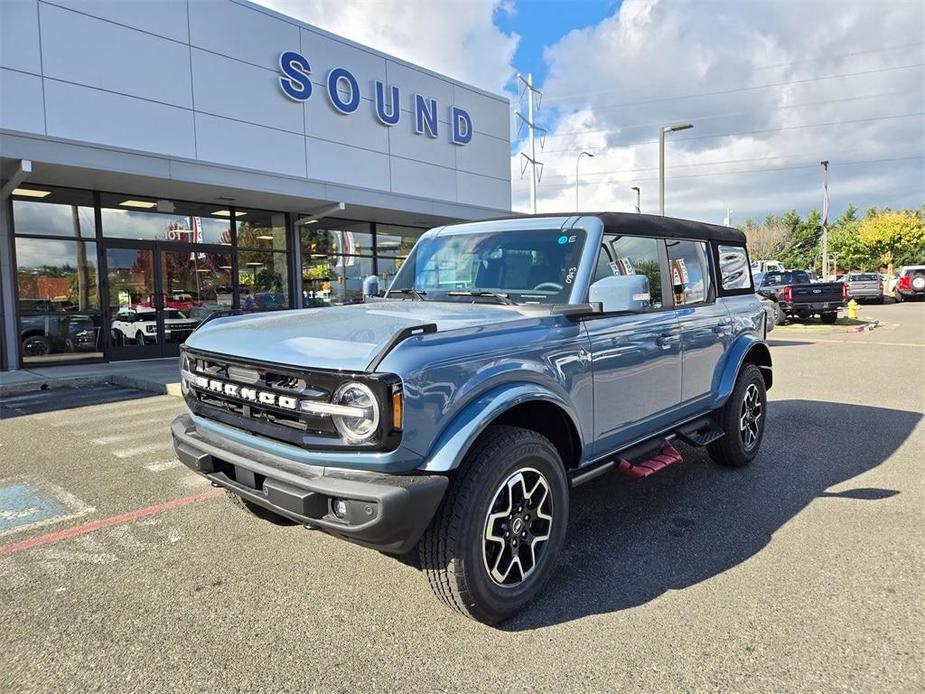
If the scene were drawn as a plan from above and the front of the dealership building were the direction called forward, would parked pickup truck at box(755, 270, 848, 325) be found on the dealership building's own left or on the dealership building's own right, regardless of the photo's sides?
on the dealership building's own left

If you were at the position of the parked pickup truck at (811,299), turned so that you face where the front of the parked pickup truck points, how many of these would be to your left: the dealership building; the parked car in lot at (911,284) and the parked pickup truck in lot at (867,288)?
1

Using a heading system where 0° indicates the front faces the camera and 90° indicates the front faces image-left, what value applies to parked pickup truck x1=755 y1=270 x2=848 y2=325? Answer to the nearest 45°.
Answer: approximately 135°

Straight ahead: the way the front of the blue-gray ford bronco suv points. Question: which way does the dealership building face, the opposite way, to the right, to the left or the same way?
to the left

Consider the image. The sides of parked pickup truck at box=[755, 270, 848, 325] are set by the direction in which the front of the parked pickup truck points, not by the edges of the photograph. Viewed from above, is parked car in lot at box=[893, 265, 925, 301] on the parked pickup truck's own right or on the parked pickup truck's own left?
on the parked pickup truck's own right

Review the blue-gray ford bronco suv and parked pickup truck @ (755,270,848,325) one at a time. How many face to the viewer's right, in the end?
0

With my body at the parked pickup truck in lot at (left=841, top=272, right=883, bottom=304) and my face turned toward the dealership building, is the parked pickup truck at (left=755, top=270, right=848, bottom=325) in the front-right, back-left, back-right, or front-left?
front-left

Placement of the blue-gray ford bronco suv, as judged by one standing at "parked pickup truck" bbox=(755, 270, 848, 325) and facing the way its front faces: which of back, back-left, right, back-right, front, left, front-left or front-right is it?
back-left

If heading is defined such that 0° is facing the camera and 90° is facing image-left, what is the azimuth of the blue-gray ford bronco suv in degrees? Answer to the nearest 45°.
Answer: approximately 45°

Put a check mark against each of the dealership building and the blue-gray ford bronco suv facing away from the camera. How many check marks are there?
0

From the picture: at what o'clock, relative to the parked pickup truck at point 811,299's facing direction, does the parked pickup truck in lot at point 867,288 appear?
The parked pickup truck in lot is roughly at 2 o'clock from the parked pickup truck at point 811,299.

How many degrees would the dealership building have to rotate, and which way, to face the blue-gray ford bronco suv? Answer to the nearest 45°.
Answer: approximately 45° to its right

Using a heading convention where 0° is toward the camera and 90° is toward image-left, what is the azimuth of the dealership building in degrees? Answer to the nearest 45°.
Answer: approximately 315°
